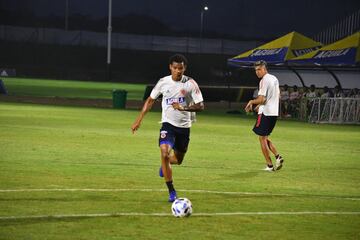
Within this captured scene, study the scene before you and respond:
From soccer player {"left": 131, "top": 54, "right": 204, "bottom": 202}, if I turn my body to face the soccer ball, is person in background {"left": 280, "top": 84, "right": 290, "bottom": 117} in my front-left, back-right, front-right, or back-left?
back-left

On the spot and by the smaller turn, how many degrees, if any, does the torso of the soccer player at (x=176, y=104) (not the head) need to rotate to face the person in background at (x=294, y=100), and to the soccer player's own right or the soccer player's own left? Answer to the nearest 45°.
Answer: approximately 180°

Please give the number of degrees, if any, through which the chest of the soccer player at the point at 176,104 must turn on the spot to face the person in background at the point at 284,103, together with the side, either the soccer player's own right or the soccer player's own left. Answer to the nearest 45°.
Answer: approximately 180°

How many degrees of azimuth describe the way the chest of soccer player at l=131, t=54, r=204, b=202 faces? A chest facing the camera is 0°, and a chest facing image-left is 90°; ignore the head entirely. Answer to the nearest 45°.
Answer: approximately 0°

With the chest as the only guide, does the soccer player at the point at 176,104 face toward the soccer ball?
yes

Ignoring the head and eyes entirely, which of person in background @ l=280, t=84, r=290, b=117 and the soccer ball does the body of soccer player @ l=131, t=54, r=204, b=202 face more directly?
the soccer ball

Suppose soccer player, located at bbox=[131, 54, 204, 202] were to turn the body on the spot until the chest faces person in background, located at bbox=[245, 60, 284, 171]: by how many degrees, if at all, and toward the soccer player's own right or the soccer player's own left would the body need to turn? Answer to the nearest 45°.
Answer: approximately 135° to the soccer player's own left

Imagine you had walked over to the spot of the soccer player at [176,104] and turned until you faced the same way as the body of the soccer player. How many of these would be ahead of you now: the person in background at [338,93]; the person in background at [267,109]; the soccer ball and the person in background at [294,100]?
1

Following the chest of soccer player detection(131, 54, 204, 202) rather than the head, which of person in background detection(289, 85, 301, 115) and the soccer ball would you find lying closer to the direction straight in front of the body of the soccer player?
the soccer ball

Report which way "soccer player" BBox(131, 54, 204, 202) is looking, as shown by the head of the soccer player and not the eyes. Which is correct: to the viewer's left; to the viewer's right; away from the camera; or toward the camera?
toward the camera

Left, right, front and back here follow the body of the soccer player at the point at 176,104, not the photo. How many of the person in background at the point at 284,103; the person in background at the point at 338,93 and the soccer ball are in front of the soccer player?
1

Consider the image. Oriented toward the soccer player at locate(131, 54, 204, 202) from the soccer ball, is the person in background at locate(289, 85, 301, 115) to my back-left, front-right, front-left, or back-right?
front-right

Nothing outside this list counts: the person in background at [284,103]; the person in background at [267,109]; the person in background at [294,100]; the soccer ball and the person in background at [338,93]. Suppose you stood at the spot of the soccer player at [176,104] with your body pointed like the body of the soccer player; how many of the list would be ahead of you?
1

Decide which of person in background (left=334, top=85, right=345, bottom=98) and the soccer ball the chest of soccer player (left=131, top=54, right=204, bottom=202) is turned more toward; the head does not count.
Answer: the soccer ball
